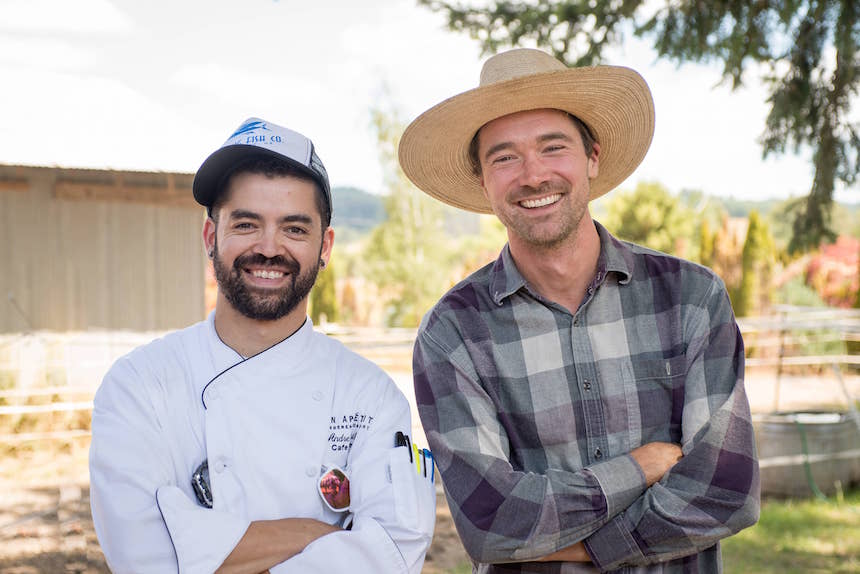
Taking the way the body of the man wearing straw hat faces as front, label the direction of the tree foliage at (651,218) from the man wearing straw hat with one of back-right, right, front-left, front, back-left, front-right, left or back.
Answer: back

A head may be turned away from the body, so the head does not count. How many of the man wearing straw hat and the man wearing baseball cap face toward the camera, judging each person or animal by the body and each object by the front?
2

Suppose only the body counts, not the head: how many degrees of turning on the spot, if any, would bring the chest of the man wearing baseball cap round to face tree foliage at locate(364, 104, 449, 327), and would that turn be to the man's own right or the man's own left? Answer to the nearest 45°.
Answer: approximately 180°

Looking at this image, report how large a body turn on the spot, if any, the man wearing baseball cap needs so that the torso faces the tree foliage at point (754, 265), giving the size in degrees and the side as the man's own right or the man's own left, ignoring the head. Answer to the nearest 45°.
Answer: approximately 135° to the man's own left

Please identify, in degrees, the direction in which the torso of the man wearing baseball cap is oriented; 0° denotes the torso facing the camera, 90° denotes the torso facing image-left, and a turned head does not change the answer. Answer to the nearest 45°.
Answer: approximately 0°

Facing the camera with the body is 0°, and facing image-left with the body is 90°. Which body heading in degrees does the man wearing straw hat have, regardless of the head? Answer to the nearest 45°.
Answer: approximately 0°

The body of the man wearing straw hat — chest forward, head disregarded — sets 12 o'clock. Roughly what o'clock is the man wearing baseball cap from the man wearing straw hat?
The man wearing baseball cap is roughly at 2 o'clock from the man wearing straw hat.

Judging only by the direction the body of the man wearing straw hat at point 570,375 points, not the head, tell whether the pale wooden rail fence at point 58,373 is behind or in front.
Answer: behind

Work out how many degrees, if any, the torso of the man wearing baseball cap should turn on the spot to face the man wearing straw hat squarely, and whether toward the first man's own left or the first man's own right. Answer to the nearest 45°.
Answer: approximately 90° to the first man's own left

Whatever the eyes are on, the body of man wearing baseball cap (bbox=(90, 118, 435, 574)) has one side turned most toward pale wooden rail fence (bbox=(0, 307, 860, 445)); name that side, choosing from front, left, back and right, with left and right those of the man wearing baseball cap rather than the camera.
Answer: back
